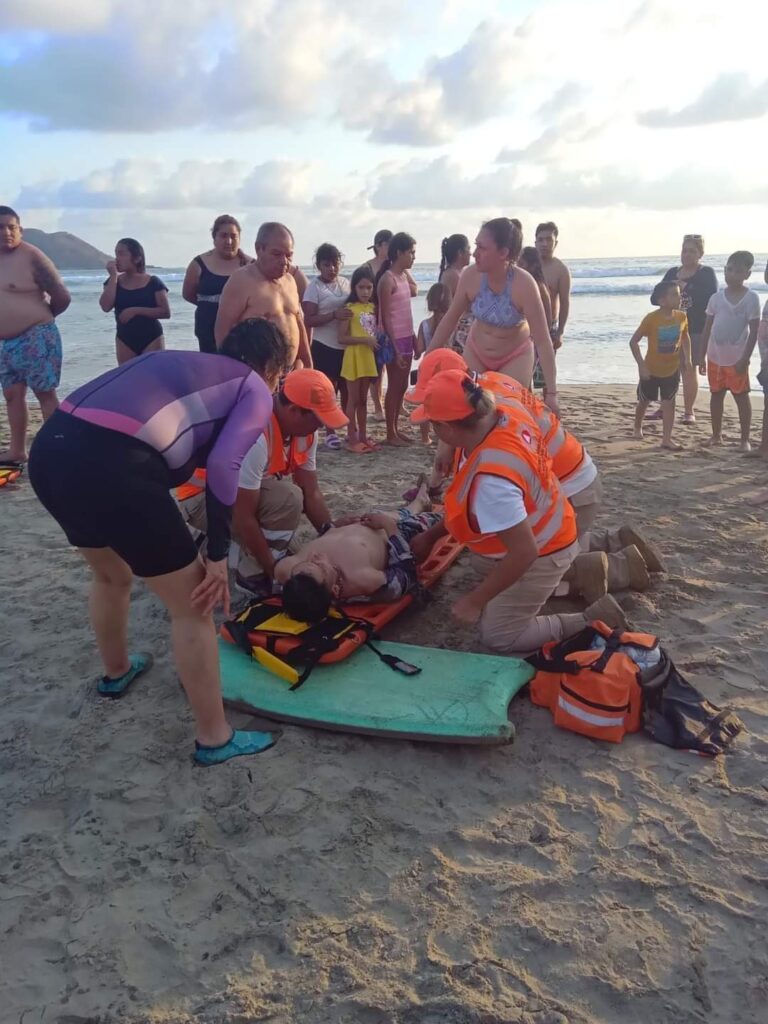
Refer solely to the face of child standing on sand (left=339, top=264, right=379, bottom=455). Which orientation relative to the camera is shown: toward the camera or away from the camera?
toward the camera

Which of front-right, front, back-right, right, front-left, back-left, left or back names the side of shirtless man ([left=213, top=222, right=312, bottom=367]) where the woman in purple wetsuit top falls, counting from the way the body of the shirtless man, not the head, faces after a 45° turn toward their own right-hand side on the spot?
front

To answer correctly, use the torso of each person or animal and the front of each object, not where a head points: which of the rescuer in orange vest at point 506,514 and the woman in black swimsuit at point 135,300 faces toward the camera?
the woman in black swimsuit

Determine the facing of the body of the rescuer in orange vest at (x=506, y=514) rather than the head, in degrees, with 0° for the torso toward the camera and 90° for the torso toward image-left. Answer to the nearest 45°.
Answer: approximately 90°

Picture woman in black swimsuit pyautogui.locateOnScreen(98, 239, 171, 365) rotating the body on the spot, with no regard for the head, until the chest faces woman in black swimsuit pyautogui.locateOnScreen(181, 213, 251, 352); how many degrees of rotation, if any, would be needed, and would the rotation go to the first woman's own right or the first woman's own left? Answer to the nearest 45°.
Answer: approximately 45° to the first woman's own left

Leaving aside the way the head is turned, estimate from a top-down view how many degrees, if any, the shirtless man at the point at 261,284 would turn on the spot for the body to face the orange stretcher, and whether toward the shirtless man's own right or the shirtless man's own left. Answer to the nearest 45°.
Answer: approximately 45° to the shirtless man's own right

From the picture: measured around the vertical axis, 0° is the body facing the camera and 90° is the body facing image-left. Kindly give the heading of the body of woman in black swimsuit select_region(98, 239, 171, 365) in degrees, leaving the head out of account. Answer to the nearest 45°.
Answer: approximately 0°

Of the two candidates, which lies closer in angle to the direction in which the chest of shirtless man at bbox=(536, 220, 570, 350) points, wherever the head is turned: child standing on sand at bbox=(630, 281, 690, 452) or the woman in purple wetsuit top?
the woman in purple wetsuit top

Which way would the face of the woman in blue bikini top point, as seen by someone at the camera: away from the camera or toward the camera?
toward the camera

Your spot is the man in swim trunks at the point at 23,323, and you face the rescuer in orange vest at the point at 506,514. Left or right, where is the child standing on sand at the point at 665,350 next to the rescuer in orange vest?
left

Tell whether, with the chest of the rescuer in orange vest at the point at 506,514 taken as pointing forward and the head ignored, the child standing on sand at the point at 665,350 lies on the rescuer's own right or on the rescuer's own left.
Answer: on the rescuer's own right

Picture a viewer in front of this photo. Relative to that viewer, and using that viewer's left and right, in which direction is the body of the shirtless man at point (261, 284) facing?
facing the viewer and to the right of the viewer

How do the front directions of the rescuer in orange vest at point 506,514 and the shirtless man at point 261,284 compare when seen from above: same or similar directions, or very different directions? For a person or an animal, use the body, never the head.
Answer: very different directions

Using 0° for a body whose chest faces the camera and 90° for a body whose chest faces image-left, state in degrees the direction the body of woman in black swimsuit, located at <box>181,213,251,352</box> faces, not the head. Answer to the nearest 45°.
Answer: approximately 315°
